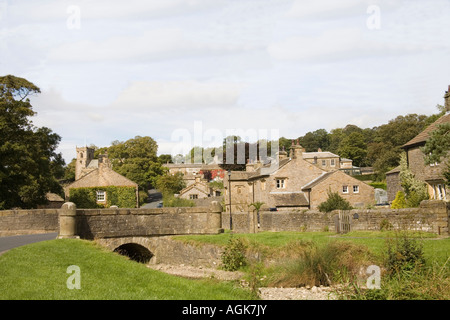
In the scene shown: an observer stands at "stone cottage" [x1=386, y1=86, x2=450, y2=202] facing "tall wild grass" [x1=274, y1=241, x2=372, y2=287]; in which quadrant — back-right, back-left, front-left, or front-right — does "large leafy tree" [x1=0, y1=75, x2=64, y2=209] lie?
front-right

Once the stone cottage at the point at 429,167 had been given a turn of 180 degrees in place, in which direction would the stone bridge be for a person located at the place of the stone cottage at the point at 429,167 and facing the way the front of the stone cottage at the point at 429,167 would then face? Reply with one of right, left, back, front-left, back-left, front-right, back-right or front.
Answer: back

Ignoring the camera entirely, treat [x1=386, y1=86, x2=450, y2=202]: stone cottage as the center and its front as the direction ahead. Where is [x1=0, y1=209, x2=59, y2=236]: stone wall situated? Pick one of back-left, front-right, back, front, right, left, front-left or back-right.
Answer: front

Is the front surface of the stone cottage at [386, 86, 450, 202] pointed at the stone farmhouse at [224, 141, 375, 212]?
no

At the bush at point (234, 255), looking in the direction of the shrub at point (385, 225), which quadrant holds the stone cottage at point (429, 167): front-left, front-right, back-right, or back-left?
front-left

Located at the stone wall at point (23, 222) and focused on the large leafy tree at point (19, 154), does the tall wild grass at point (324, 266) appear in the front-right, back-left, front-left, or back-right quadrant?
back-right

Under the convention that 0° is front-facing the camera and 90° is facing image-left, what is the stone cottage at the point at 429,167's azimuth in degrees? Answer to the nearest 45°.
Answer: approximately 45°

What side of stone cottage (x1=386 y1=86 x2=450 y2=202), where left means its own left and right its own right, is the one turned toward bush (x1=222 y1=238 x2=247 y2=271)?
front

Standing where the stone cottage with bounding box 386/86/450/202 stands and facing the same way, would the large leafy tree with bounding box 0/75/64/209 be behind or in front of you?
in front

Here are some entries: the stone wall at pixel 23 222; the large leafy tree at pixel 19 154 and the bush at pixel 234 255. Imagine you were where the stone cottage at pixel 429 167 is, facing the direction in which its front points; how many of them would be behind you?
0

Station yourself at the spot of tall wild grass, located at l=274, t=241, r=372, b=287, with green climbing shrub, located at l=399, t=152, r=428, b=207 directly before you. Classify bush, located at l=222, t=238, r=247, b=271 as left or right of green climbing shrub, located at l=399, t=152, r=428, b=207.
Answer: left

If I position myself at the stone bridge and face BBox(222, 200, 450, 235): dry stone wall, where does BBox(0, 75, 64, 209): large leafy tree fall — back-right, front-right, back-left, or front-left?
back-left

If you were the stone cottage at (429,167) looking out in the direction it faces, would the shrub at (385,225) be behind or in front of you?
in front

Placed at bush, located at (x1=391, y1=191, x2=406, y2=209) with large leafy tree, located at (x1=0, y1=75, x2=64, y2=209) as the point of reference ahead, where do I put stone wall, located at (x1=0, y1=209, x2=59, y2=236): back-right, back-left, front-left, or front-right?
front-left

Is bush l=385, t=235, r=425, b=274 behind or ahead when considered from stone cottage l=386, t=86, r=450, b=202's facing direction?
ahead
